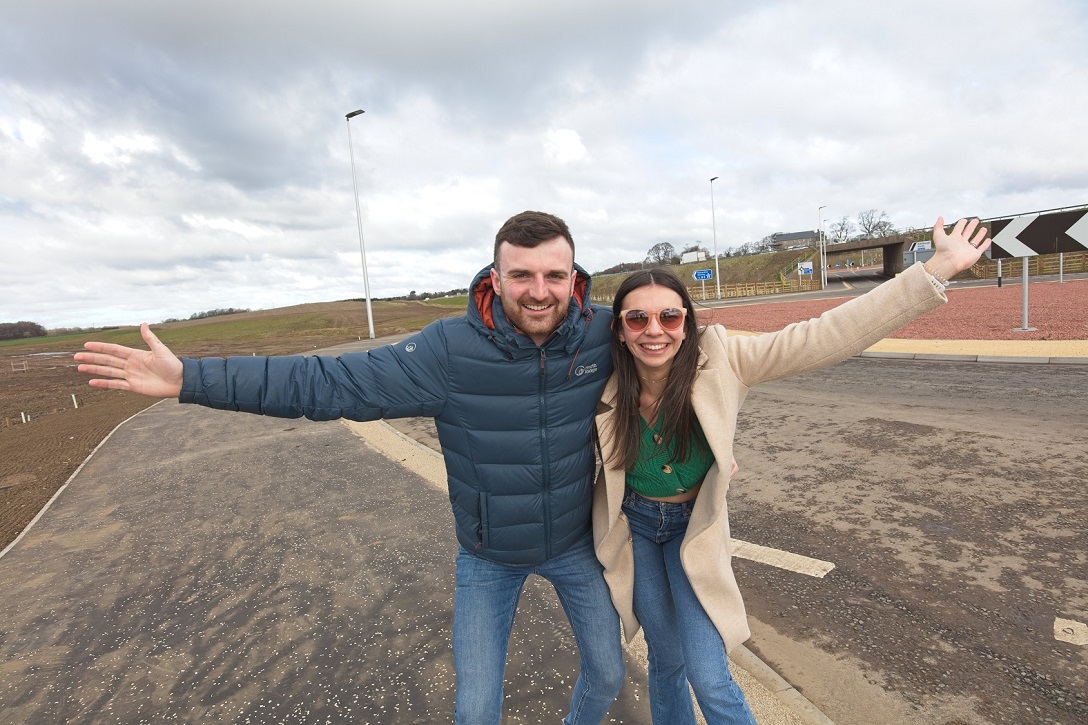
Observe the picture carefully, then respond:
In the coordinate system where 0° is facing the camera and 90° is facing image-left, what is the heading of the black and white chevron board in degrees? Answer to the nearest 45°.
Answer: approximately 0°

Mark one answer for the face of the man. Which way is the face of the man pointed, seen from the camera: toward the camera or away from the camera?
toward the camera

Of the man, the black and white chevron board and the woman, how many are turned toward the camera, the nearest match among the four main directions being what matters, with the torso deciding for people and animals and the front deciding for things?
3

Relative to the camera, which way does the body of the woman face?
toward the camera

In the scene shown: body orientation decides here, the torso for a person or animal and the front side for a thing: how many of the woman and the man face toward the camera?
2

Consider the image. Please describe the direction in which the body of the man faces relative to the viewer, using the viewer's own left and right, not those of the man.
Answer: facing the viewer

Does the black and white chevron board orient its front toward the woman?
yes

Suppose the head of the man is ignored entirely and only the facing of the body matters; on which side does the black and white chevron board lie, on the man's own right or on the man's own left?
on the man's own left

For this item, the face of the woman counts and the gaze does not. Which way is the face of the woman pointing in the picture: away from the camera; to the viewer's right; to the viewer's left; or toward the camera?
toward the camera

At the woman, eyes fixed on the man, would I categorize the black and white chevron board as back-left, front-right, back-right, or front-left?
back-right

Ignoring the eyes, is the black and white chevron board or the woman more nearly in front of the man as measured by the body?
the woman

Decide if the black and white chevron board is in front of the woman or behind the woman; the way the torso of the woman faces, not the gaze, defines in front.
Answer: behind

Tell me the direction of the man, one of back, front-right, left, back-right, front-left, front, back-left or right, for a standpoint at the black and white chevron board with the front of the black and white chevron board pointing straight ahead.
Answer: front

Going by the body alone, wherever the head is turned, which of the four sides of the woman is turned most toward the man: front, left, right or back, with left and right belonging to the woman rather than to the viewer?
right
